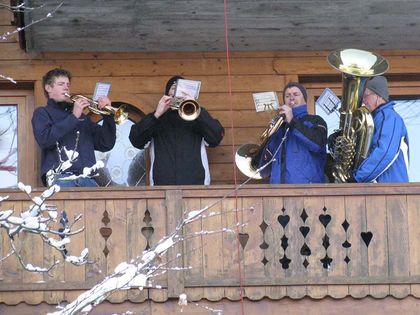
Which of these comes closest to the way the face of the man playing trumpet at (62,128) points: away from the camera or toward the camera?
toward the camera

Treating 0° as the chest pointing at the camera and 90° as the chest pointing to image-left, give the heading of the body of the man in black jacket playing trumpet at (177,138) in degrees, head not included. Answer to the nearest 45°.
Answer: approximately 0°

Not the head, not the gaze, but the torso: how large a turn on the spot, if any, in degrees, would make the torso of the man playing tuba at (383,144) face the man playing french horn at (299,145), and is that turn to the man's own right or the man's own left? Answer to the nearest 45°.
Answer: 0° — they already face them

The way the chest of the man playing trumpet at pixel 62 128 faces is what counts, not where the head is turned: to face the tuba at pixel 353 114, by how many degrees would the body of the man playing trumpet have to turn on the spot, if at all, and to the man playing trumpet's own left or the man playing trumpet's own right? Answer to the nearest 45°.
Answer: approximately 45° to the man playing trumpet's own left

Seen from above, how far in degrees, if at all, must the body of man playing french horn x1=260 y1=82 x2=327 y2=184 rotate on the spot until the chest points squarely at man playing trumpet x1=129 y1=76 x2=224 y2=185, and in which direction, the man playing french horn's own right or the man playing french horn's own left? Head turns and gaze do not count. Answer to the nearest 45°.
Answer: approximately 45° to the man playing french horn's own right

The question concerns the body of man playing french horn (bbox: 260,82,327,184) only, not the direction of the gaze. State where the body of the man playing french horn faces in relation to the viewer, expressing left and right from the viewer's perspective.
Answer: facing the viewer and to the left of the viewer

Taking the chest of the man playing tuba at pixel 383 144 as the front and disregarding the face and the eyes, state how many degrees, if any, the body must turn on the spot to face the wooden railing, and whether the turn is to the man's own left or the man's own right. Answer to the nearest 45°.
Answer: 0° — they already face it

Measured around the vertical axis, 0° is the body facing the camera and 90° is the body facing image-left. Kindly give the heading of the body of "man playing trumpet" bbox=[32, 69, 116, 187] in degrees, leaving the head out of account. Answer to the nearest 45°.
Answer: approximately 315°

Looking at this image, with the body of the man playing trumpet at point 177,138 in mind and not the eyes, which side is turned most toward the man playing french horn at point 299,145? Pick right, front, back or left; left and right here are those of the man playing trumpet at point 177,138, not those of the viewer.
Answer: left

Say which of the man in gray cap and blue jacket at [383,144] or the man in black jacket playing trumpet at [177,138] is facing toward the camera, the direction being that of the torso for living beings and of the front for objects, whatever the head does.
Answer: the man in black jacket playing trumpet at [177,138]

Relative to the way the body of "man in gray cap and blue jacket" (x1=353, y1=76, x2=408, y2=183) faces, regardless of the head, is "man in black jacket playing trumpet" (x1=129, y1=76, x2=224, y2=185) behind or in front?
in front

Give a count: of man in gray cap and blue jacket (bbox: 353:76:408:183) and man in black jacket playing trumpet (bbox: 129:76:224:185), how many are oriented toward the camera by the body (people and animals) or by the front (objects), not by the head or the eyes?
1
